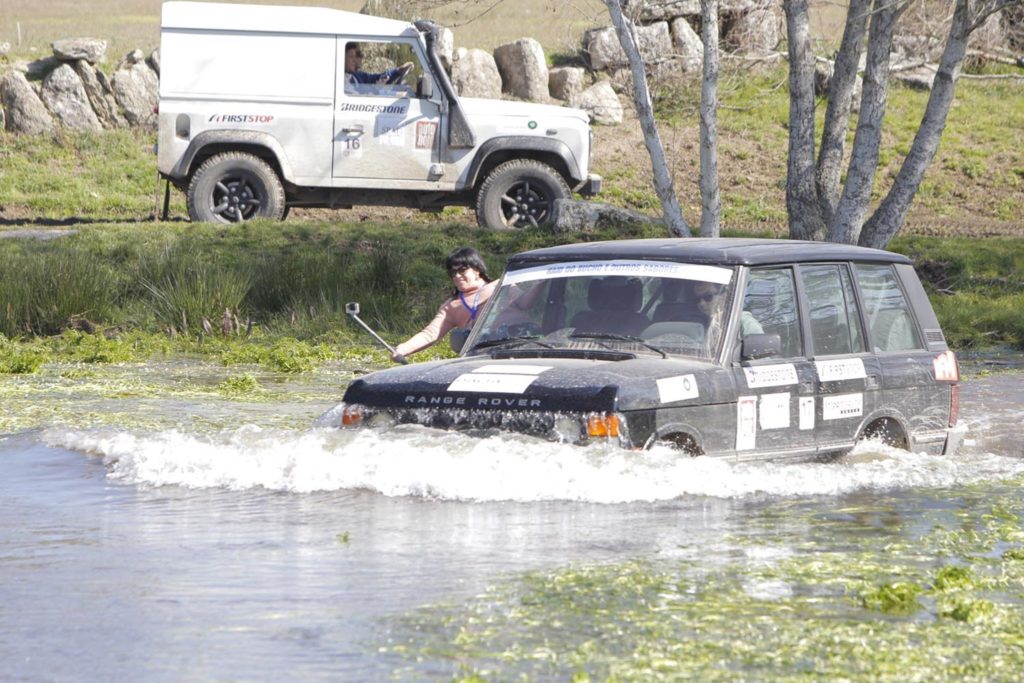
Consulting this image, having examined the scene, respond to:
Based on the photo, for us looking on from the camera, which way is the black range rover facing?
facing the viewer and to the left of the viewer

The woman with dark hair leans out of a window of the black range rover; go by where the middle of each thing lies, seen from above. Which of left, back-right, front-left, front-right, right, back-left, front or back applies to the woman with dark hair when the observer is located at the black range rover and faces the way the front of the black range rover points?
right

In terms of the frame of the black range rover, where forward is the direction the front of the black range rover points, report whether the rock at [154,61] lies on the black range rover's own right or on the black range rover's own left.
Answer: on the black range rover's own right

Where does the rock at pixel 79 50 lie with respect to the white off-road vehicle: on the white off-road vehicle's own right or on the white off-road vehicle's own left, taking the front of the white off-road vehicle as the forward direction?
on the white off-road vehicle's own left

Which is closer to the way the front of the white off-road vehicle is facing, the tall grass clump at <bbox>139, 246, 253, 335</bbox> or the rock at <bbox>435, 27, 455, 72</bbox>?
the rock

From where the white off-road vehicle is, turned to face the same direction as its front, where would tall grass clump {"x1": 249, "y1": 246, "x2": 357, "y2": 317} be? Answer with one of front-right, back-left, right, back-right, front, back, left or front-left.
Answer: right

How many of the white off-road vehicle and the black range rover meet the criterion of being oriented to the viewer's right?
1

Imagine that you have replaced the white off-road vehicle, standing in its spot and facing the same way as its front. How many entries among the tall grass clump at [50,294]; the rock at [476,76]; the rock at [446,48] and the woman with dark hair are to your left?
2

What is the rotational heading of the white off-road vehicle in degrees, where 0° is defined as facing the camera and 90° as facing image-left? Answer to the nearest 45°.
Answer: approximately 270°

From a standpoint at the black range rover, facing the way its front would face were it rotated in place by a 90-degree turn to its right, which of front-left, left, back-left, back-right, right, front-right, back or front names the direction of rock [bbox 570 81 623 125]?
front-right

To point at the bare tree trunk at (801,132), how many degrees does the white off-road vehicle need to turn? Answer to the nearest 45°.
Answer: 0° — it already faces it

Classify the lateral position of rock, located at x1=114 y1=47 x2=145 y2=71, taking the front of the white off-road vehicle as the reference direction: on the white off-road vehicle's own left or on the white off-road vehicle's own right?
on the white off-road vehicle's own left

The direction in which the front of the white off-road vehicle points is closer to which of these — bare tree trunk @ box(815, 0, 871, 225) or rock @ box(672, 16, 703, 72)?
the bare tree trunk
